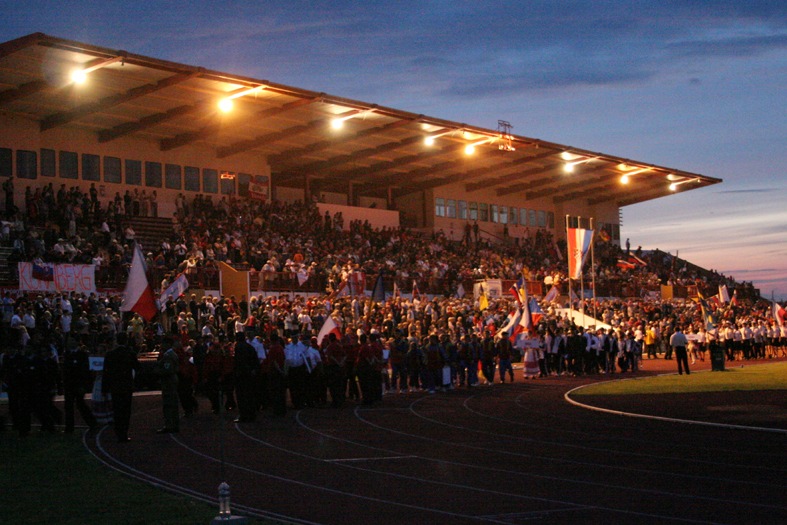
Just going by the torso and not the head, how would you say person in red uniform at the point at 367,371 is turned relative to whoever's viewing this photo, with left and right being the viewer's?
facing away from the viewer and to the left of the viewer

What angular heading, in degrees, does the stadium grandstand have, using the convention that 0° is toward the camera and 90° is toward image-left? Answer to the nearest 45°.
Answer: approximately 315°

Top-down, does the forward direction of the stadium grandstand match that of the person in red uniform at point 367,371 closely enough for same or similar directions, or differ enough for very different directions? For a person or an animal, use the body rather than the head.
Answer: very different directions

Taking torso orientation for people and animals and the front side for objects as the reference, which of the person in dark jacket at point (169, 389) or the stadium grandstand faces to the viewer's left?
the person in dark jacket

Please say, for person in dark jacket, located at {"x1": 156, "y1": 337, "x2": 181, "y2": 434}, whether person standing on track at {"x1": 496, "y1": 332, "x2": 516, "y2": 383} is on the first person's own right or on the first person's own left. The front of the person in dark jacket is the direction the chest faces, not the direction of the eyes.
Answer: on the first person's own right

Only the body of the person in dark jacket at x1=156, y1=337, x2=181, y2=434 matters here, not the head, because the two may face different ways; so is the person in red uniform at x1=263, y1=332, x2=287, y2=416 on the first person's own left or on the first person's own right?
on the first person's own right

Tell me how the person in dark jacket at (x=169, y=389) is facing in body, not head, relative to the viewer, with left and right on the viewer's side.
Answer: facing to the left of the viewer

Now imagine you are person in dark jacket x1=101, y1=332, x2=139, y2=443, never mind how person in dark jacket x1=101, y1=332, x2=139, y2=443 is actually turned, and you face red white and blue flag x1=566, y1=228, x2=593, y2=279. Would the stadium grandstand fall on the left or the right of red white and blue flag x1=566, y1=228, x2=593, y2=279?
left

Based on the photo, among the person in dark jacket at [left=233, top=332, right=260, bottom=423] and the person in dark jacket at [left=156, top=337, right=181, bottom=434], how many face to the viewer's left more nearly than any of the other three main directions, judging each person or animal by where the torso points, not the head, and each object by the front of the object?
2

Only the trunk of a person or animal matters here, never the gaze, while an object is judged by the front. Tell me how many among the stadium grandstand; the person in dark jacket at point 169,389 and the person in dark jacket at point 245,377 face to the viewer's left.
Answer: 2

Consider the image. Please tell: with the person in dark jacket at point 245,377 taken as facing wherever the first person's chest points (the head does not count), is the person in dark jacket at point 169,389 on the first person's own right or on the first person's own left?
on the first person's own left
